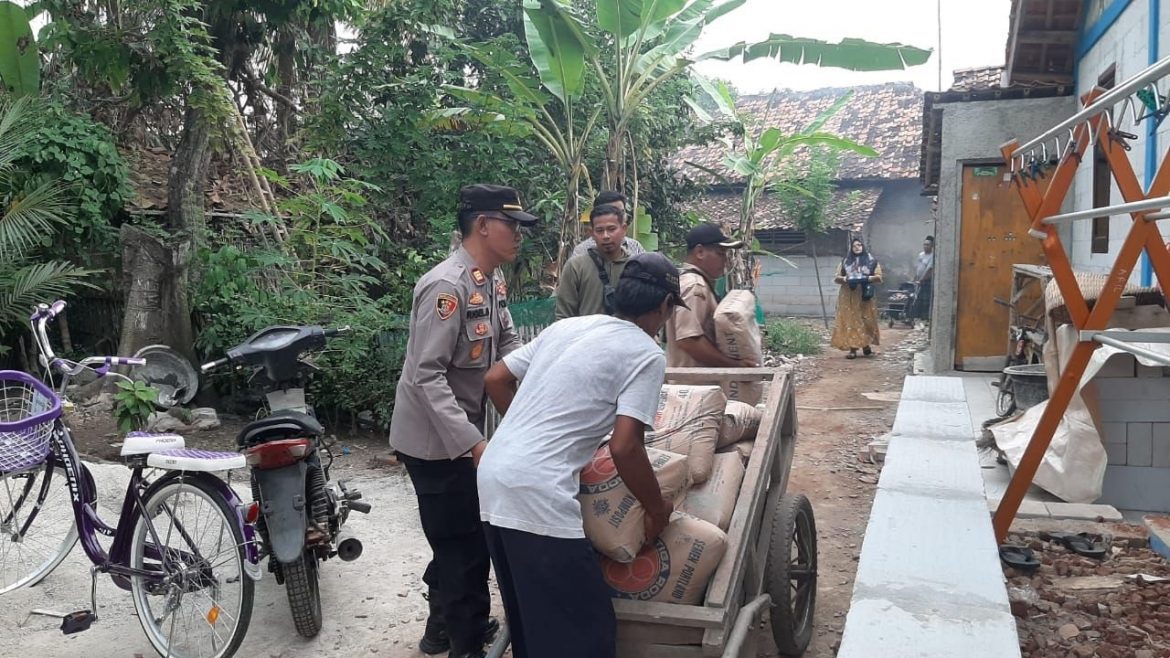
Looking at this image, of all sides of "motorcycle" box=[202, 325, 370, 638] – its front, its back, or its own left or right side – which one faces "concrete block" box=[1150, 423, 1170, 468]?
right

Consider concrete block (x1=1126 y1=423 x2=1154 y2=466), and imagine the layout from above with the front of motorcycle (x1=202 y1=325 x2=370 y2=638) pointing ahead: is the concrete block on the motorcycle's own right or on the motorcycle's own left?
on the motorcycle's own right

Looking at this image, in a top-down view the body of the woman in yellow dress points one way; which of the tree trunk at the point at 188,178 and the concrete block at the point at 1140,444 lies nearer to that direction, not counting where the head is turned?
the concrete block

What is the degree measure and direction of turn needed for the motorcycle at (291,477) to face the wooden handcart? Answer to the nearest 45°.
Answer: approximately 135° to its right

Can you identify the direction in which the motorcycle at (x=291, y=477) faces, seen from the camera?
facing away from the viewer

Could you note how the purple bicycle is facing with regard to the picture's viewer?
facing away from the viewer and to the left of the viewer

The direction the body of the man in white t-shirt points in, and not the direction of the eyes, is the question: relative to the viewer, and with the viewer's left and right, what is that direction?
facing away from the viewer and to the right of the viewer

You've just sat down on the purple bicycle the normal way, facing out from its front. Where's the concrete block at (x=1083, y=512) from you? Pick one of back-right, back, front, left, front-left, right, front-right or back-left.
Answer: back-right

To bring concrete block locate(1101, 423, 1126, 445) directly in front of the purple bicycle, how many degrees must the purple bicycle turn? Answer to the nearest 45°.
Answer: approximately 135° to its right

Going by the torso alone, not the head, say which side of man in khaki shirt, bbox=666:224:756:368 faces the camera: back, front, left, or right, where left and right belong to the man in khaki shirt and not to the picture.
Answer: right

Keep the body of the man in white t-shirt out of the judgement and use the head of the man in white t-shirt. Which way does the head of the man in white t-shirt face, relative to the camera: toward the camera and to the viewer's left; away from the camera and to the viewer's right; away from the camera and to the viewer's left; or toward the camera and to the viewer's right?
away from the camera and to the viewer's right
